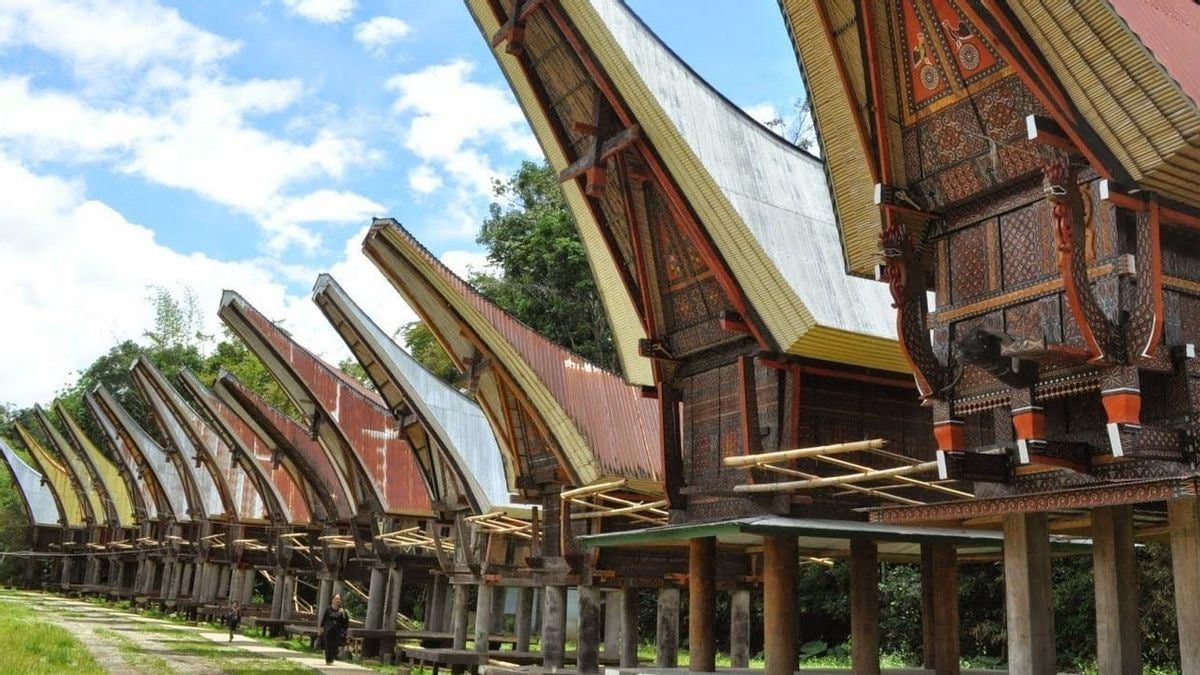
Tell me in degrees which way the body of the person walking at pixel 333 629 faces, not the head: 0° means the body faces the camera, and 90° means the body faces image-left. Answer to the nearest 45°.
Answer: approximately 0°

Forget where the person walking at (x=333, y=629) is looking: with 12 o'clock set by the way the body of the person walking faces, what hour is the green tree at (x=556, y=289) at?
The green tree is roughly at 7 o'clock from the person walking.
